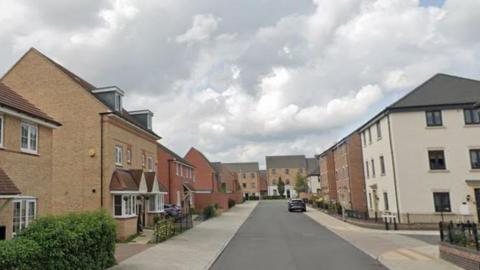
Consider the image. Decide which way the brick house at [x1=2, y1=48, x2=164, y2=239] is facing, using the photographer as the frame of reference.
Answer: facing the viewer and to the right of the viewer

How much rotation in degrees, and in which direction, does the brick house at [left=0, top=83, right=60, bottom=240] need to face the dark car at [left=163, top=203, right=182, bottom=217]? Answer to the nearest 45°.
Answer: approximately 90° to its left

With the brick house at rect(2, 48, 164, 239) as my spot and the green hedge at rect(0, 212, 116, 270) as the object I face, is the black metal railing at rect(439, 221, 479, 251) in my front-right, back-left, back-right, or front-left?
front-left

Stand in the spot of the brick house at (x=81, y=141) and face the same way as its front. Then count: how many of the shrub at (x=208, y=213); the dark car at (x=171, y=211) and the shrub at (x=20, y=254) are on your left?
2

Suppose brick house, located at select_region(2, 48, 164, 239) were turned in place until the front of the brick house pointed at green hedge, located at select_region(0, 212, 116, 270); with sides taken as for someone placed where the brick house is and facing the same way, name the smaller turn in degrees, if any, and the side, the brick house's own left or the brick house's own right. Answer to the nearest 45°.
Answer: approximately 45° to the brick house's own right

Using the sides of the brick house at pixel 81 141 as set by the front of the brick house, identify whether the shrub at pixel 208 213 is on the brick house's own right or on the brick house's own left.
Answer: on the brick house's own left

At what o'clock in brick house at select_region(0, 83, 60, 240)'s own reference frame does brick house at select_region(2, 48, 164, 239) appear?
brick house at select_region(2, 48, 164, 239) is roughly at 8 o'clock from brick house at select_region(0, 83, 60, 240).

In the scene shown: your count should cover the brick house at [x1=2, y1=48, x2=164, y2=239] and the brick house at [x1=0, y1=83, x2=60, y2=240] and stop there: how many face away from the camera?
0

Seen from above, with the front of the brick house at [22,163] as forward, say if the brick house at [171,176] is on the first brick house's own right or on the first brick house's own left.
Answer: on the first brick house's own left

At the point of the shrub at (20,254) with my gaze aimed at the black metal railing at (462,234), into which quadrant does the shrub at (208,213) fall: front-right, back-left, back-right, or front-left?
front-left

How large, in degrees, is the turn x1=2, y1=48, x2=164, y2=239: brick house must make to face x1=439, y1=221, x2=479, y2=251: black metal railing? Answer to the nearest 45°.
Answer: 0° — it already faces it

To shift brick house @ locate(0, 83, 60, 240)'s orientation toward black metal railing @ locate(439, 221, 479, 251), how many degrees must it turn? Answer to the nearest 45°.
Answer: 0° — it already faces it

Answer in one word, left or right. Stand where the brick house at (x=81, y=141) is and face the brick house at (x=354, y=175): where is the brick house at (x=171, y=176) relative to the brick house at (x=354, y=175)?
left

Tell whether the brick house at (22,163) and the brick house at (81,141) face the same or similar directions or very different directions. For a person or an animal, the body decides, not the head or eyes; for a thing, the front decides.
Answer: same or similar directions

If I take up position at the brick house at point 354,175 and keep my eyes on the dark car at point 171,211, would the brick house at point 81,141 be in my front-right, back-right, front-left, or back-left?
front-left

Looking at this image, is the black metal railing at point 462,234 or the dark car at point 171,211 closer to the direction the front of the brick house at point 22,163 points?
the black metal railing

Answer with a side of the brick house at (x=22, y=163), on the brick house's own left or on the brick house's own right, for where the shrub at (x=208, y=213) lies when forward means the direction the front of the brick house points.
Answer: on the brick house's own left
